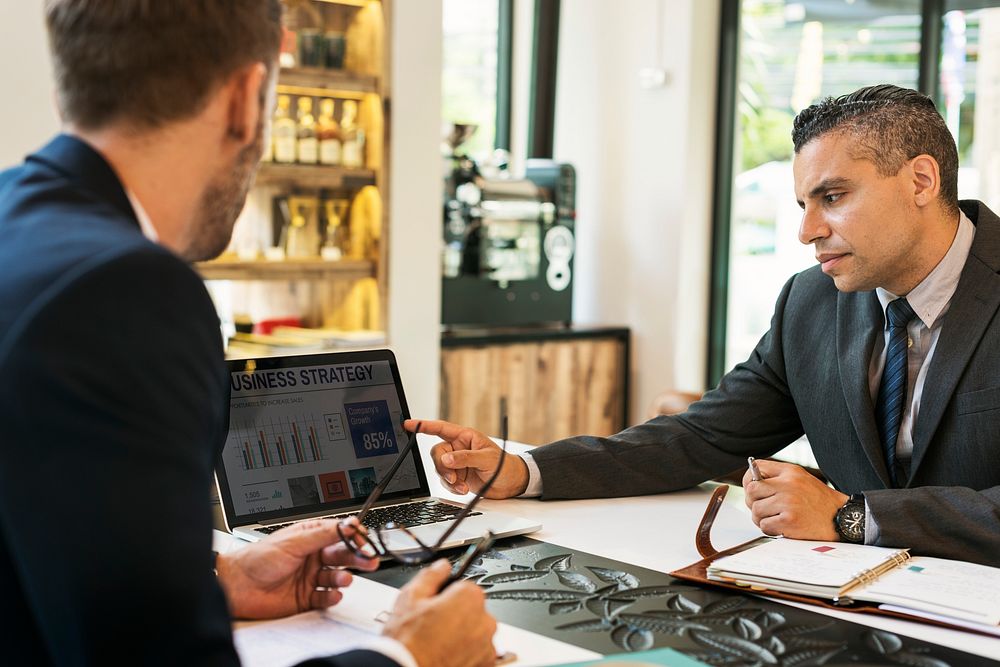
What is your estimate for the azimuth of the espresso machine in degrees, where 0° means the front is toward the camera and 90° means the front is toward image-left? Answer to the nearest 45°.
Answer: approximately 0°

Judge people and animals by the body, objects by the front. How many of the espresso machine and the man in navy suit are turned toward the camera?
1

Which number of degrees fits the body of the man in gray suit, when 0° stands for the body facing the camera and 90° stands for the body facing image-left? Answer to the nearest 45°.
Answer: approximately 45°

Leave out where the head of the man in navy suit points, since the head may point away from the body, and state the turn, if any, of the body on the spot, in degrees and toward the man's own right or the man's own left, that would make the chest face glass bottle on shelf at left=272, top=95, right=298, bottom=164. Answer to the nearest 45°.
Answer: approximately 45° to the man's own left

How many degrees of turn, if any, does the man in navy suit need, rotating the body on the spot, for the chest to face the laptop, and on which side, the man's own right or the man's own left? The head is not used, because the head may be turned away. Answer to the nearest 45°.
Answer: approximately 45° to the man's own left

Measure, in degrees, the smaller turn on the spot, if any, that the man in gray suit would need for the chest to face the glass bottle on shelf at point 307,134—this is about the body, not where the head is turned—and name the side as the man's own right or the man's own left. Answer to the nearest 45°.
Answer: approximately 90° to the man's own right

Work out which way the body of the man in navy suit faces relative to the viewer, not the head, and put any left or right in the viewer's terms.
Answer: facing away from the viewer and to the right of the viewer

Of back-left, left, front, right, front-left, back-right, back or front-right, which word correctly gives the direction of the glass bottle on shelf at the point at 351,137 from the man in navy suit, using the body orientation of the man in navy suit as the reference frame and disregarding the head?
front-left

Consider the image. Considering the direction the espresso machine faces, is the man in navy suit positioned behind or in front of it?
in front

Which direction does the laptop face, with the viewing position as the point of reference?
facing the viewer and to the right of the viewer

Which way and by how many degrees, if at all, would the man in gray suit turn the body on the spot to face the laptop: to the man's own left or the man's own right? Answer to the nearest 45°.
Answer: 0° — they already face it

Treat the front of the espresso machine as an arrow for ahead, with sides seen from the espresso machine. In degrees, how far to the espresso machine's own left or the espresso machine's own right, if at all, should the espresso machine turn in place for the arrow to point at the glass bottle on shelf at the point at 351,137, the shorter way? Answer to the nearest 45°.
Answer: approximately 45° to the espresso machine's own right

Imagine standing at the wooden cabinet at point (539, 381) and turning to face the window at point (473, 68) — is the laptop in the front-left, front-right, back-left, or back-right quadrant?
back-left

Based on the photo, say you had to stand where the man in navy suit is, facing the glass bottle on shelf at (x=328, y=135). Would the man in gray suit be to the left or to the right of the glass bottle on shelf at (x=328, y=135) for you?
right

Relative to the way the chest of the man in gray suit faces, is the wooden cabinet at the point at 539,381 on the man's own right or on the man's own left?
on the man's own right

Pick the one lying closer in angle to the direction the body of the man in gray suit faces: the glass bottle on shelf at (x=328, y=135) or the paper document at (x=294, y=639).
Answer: the paper document
